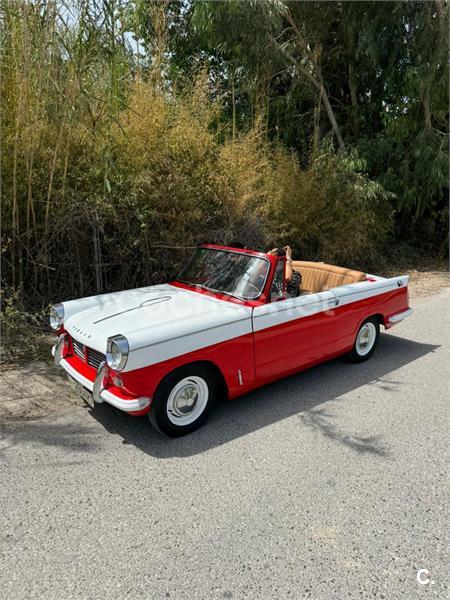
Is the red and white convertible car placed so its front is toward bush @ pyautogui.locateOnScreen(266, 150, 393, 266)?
no

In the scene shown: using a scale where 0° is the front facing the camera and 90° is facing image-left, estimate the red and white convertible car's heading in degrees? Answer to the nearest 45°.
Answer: approximately 45°
